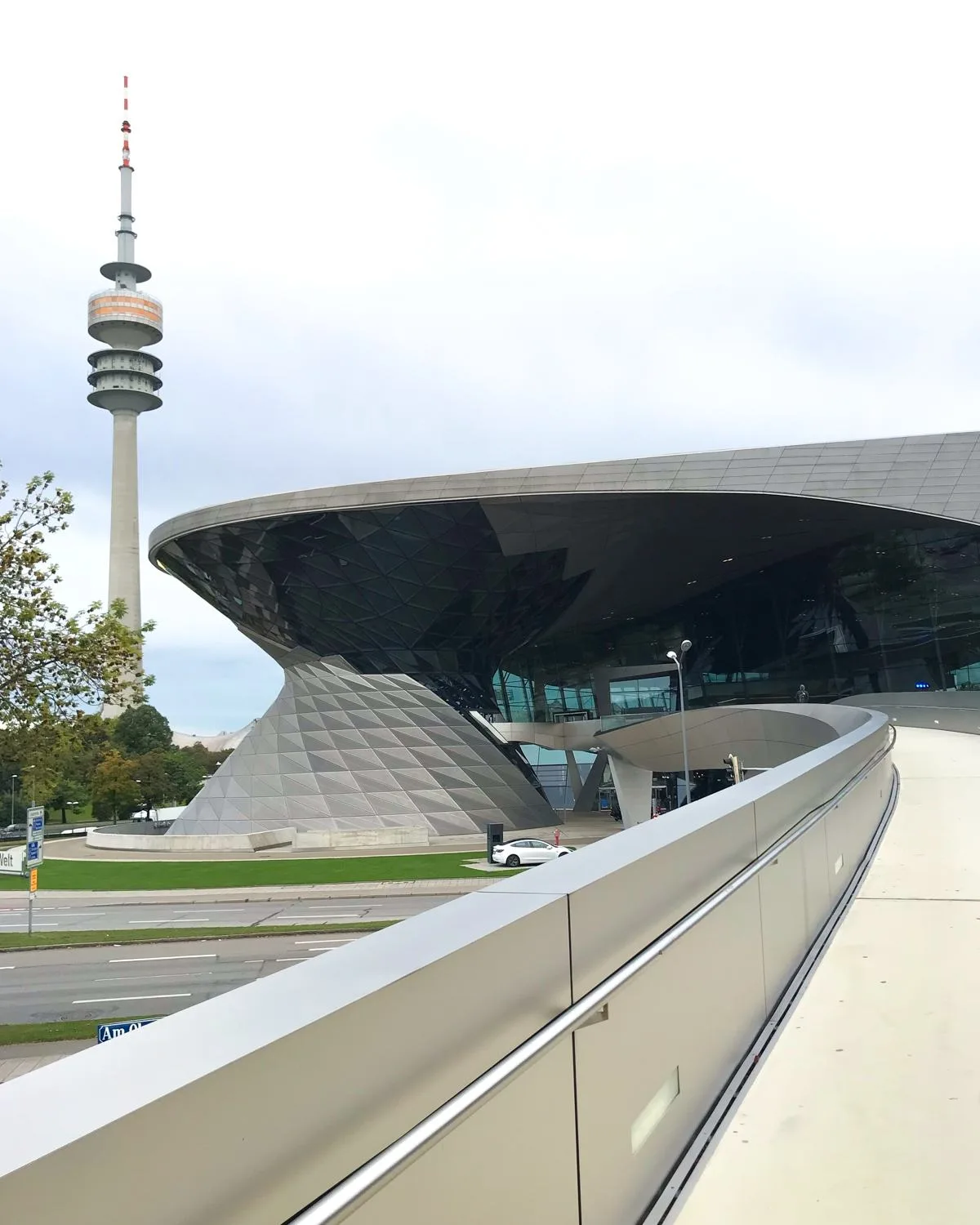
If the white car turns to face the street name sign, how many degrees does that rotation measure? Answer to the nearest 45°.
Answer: approximately 135° to its right

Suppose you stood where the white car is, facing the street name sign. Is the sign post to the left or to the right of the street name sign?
right

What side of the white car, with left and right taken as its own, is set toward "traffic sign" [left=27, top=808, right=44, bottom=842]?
back

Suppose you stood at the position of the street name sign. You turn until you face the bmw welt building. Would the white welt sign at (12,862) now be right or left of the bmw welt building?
left

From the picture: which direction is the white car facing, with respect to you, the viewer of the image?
facing away from the viewer and to the right of the viewer
